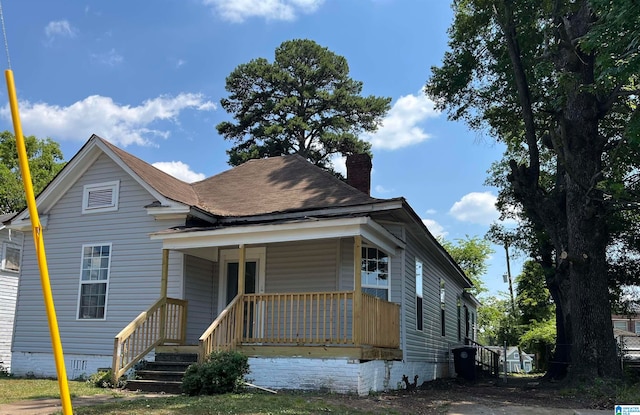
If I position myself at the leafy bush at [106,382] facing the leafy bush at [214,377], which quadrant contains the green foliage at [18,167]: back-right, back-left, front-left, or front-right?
back-left

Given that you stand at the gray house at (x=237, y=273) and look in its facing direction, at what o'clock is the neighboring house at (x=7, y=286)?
The neighboring house is roughly at 3 o'clock from the gray house.

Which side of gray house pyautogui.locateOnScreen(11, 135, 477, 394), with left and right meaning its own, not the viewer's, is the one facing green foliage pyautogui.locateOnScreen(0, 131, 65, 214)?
right

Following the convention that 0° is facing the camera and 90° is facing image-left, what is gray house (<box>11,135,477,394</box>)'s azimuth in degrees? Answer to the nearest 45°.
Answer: approximately 45°

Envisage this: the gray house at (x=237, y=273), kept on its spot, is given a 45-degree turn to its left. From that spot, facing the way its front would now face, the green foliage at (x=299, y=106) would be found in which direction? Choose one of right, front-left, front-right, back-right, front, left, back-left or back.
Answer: back

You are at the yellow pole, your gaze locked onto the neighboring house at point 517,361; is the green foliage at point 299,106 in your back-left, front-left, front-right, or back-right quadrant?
front-left

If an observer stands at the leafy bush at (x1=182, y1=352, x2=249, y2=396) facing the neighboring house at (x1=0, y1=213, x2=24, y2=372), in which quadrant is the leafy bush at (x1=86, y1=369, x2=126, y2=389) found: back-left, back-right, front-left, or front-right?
front-left
